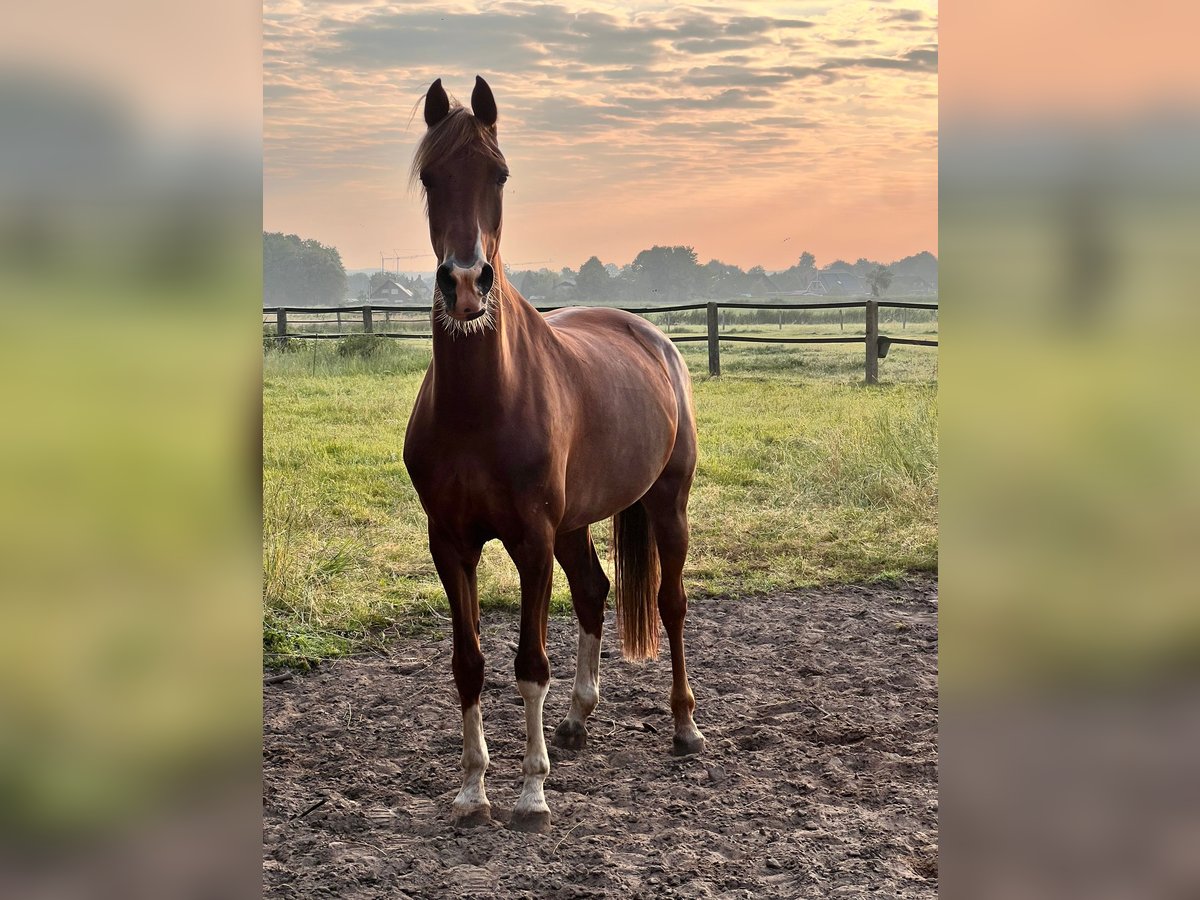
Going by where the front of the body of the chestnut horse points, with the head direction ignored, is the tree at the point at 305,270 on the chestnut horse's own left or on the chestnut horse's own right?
on the chestnut horse's own right

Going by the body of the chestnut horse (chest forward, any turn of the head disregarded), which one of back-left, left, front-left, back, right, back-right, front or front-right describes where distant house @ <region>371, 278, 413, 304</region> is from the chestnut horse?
back-right

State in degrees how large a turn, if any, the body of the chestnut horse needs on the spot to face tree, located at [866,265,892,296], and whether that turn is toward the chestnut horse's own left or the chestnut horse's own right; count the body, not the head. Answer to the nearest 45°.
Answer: approximately 135° to the chestnut horse's own right

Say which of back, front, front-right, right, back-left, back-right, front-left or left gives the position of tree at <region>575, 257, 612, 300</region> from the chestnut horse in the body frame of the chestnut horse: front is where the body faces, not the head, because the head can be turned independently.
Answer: back-right

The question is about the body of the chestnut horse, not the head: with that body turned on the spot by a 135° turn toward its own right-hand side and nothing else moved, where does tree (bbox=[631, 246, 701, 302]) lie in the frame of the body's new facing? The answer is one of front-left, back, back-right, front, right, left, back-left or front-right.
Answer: front

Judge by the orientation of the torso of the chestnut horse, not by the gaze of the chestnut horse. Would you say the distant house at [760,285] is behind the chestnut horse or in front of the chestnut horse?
behind

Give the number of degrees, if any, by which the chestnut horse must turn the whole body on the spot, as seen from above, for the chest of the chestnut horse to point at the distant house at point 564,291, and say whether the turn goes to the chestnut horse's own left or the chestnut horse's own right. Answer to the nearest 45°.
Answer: approximately 135° to the chestnut horse's own right

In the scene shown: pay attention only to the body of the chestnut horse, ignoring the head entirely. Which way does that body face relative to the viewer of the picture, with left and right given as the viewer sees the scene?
facing the viewer and to the left of the viewer
